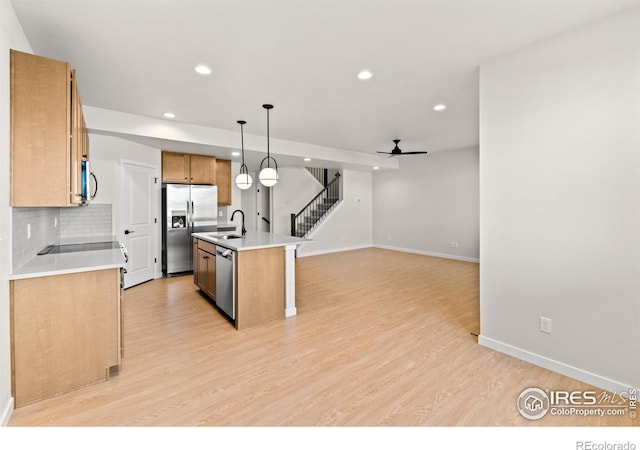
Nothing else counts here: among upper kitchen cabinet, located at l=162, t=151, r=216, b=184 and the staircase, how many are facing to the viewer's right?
0

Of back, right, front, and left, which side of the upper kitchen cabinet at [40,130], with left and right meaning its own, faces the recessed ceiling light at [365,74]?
front

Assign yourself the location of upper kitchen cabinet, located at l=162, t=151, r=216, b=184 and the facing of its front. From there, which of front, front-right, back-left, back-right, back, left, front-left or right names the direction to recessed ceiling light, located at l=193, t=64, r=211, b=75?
front

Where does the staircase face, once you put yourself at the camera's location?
facing the viewer and to the left of the viewer

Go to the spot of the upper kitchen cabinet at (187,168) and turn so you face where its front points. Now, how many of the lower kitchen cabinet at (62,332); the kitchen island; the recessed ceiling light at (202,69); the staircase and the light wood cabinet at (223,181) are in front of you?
3

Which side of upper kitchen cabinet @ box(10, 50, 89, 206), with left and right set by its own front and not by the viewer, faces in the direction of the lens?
right

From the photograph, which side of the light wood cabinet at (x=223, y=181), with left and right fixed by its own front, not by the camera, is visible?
front

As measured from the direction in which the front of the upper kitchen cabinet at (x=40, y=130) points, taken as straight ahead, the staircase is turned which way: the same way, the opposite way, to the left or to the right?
the opposite way

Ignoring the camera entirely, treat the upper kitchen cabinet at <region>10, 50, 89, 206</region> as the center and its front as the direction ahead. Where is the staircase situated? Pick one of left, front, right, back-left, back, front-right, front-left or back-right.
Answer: front-left

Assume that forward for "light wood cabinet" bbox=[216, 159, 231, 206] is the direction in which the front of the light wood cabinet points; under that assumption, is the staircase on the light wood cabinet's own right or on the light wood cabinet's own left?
on the light wood cabinet's own left

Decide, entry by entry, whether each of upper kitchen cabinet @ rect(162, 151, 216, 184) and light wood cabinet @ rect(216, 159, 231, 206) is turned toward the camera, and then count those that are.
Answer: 2

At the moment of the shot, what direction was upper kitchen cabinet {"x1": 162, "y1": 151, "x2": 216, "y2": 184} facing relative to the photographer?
facing the viewer

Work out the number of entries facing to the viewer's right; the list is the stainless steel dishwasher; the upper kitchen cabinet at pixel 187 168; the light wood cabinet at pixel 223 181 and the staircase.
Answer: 0

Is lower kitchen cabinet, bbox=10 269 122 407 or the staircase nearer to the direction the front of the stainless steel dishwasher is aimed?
the lower kitchen cabinet

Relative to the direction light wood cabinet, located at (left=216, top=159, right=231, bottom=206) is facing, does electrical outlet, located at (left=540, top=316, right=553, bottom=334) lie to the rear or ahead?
ahead
